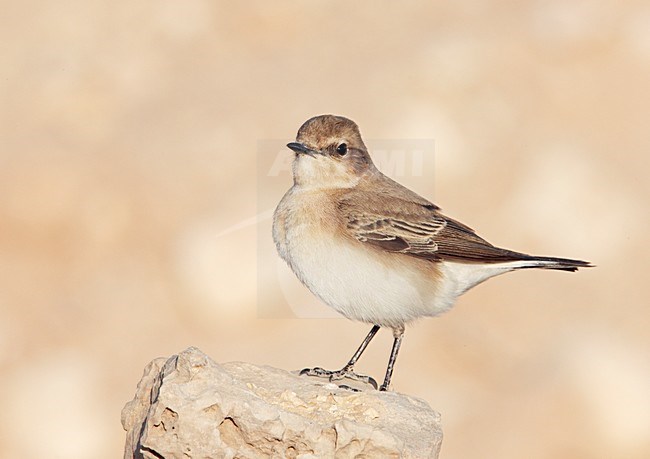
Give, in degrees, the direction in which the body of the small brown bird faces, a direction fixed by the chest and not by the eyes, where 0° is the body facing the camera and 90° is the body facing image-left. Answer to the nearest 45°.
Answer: approximately 90°
